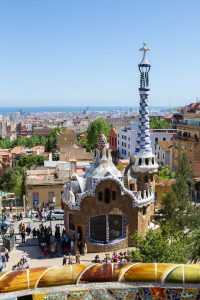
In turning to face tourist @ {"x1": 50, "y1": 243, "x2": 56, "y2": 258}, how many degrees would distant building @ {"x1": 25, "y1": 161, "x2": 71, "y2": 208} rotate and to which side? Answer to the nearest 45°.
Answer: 0° — it already faces them

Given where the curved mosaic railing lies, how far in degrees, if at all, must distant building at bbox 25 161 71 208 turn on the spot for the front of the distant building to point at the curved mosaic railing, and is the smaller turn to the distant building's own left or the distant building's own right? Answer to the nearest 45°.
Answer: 0° — it already faces it

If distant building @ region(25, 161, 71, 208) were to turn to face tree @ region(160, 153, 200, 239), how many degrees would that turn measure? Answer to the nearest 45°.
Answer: approximately 45° to its left

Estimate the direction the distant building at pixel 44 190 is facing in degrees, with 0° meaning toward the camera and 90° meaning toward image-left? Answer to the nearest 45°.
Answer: approximately 0°

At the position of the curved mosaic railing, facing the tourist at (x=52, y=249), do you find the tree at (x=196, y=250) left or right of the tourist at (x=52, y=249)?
right

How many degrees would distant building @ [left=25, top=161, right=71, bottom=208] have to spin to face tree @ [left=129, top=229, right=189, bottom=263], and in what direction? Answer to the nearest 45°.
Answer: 0° — it already faces it
